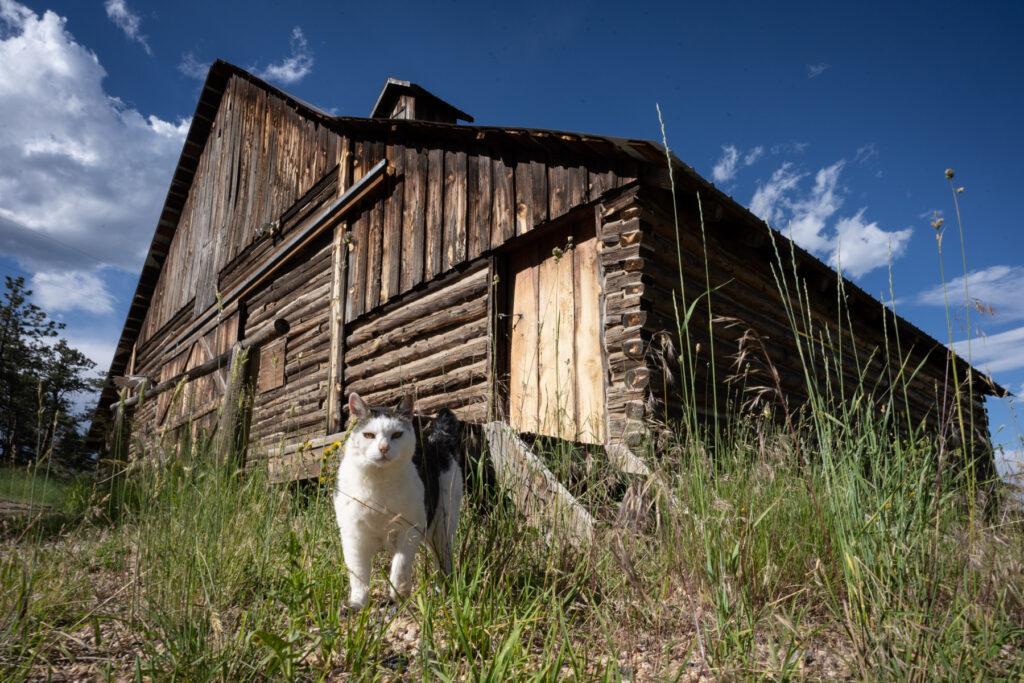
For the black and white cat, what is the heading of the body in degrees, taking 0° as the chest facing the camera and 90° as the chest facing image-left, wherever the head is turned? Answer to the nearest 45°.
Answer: approximately 45°

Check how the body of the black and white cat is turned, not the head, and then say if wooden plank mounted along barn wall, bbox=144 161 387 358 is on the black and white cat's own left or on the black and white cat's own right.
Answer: on the black and white cat's own right
